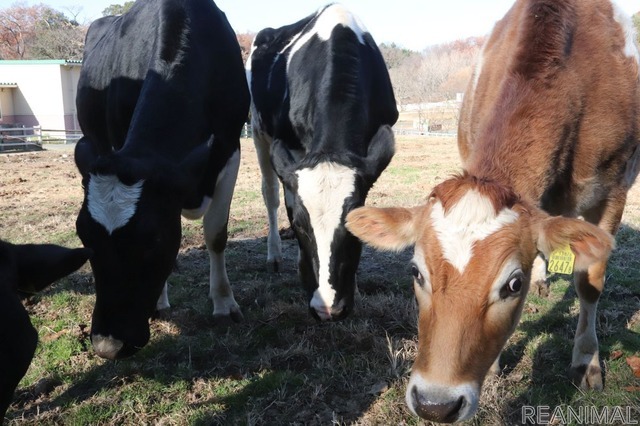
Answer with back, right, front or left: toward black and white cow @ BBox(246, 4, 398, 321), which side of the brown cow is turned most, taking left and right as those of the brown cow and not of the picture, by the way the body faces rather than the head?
right

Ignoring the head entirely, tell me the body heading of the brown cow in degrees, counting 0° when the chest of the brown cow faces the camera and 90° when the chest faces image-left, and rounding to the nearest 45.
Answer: approximately 45°

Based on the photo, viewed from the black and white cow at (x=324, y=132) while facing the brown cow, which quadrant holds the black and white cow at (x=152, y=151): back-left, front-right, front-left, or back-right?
back-right

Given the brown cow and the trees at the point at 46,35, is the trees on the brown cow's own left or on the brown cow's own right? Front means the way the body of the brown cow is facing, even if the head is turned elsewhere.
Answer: on the brown cow's own right

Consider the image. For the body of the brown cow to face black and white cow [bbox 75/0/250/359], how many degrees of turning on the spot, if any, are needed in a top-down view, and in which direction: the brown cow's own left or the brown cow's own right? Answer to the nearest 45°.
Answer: approximately 45° to the brown cow's own right

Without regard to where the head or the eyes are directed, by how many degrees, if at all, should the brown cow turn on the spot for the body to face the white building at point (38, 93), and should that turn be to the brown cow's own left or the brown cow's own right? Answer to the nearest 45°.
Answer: approximately 90° to the brown cow's own right
